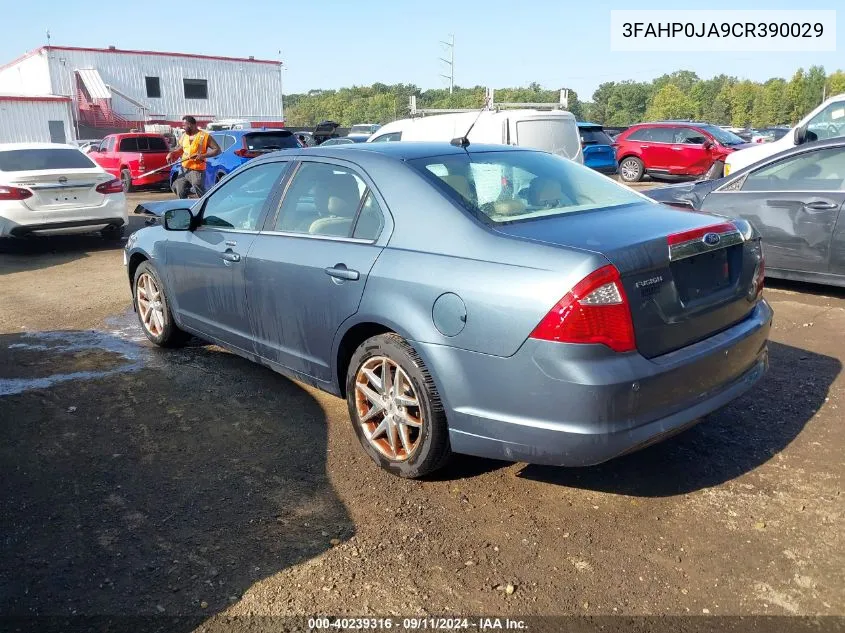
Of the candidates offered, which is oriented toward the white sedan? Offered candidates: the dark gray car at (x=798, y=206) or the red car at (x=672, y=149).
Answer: the dark gray car

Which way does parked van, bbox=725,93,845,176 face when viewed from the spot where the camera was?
facing to the left of the viewer

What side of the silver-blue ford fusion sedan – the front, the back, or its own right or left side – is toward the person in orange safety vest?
front

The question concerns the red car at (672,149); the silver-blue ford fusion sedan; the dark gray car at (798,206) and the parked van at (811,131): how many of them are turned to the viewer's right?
1

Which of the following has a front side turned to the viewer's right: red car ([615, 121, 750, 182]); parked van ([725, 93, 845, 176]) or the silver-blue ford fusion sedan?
the red car

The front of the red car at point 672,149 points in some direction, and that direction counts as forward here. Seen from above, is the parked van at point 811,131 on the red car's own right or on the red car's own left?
on the red car's own right

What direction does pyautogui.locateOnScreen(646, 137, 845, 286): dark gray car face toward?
to the viewer's left

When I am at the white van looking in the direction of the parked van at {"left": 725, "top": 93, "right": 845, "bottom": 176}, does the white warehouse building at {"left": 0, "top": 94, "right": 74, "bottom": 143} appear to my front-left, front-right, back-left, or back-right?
back-left

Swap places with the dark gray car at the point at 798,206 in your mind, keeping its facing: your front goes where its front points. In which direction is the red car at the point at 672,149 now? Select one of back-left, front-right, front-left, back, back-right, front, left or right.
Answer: right

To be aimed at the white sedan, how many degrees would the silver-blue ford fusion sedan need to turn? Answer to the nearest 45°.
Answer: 0° — it already faces it

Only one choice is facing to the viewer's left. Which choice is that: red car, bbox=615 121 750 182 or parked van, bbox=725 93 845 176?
the parked van

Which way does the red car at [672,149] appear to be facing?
to the viewer's right

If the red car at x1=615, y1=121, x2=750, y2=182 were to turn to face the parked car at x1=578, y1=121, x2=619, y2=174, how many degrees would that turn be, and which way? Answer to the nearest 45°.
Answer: approximately 180°

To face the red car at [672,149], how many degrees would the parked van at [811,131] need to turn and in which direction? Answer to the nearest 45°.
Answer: approximately 90° to its right
